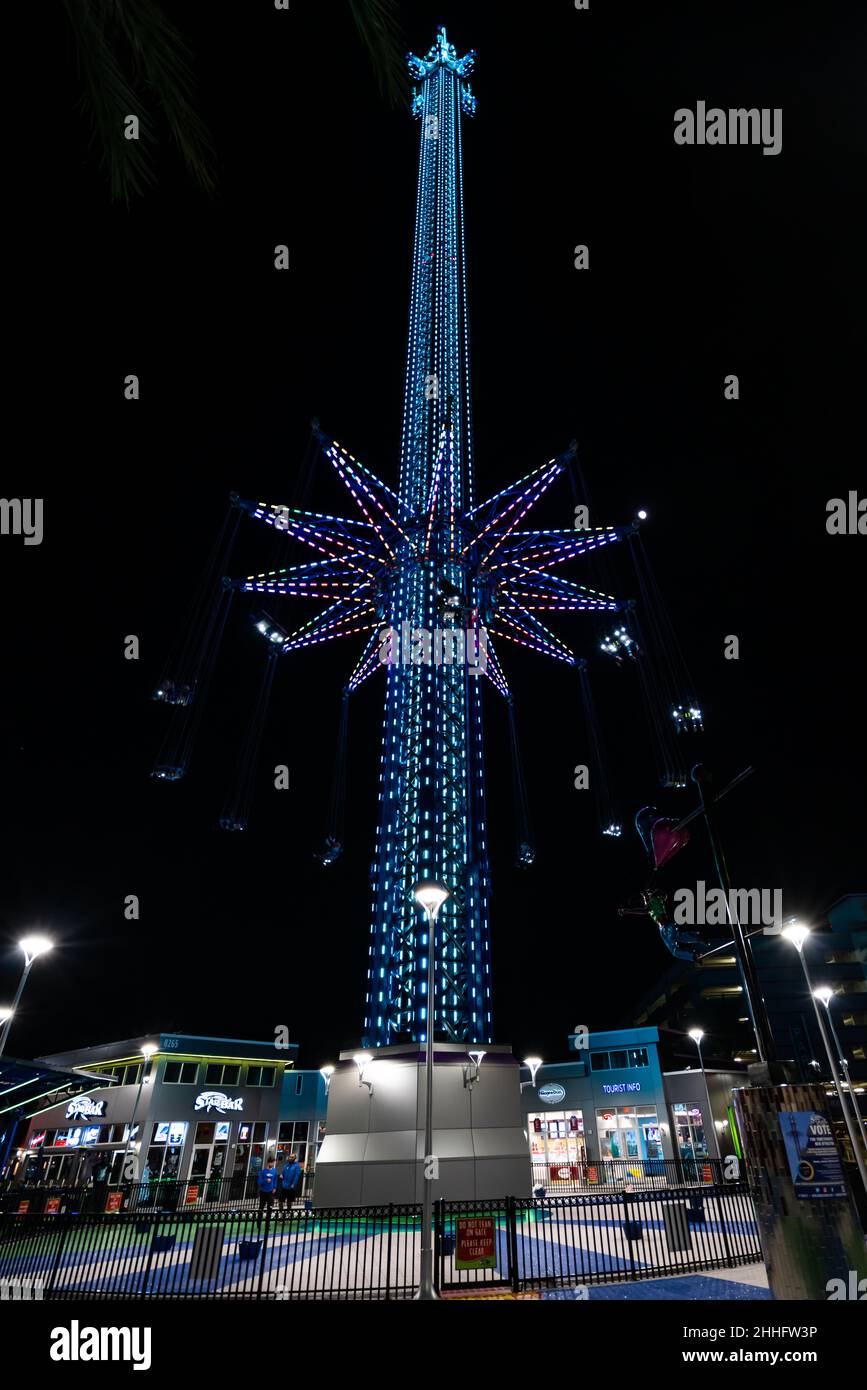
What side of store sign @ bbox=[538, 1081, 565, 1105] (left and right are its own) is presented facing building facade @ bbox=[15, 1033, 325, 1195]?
right

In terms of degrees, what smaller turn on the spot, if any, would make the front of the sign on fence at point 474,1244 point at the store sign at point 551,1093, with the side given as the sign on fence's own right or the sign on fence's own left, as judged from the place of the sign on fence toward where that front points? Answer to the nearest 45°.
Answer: approximately 180°

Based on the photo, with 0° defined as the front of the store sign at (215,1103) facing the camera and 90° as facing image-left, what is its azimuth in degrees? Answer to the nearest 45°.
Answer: approximately 0°
